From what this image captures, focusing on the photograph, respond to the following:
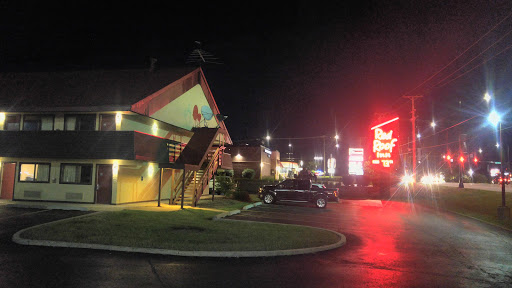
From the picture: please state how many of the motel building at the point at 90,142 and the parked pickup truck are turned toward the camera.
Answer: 1

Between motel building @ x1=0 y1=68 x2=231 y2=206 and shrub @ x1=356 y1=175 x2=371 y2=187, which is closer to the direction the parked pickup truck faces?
the motel building

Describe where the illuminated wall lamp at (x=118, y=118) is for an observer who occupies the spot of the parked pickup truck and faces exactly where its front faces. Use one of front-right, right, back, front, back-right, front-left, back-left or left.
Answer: front-left

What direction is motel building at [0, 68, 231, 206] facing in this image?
toward the camera

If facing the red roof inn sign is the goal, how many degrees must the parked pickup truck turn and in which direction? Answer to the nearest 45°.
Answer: approximately 135° to its right

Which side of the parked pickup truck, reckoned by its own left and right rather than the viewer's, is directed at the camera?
left

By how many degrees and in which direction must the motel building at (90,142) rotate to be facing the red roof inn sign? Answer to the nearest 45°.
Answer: approximately 90° to its left

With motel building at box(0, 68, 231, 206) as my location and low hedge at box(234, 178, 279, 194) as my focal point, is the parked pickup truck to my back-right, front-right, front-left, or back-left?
front-right

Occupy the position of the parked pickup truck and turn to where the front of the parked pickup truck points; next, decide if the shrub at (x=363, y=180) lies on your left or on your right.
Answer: on your right

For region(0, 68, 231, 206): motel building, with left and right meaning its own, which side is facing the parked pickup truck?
left

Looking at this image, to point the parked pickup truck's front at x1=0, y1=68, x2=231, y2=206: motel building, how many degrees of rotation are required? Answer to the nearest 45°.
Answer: approximately 45° to its left
